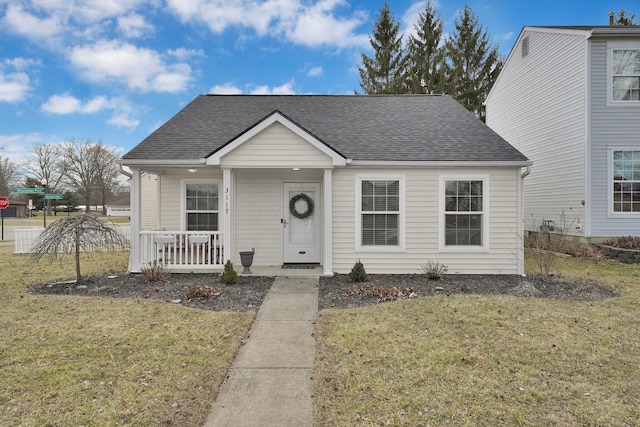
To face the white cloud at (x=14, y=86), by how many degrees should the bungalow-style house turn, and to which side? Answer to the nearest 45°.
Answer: approximately 135° to its right

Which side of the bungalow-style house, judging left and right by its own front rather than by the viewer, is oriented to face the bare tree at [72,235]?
right

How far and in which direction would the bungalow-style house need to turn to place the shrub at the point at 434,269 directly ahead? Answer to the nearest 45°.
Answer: approximately 90° to its left

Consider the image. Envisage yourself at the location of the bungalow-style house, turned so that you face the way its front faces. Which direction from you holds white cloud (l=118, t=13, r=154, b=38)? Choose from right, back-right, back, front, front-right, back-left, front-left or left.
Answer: back-right

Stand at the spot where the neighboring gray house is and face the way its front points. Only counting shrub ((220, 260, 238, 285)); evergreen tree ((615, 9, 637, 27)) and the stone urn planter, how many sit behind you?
1

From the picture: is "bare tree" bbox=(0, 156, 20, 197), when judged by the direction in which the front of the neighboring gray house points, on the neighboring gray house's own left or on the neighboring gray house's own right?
on the neighboring gray house's own right

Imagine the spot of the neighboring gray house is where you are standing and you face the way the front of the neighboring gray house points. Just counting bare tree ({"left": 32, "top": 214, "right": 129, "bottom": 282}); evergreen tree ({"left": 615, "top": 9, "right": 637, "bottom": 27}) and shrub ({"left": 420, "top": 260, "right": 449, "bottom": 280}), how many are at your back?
1

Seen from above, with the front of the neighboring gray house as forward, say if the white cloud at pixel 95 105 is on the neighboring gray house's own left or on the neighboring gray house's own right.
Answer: on the neighboring gray house's own right

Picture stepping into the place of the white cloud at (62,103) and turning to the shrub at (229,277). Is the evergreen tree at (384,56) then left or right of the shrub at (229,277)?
left

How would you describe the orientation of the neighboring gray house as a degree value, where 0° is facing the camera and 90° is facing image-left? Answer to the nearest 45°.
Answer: approximately 0°

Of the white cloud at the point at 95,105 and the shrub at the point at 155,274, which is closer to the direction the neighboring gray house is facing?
the shrub
